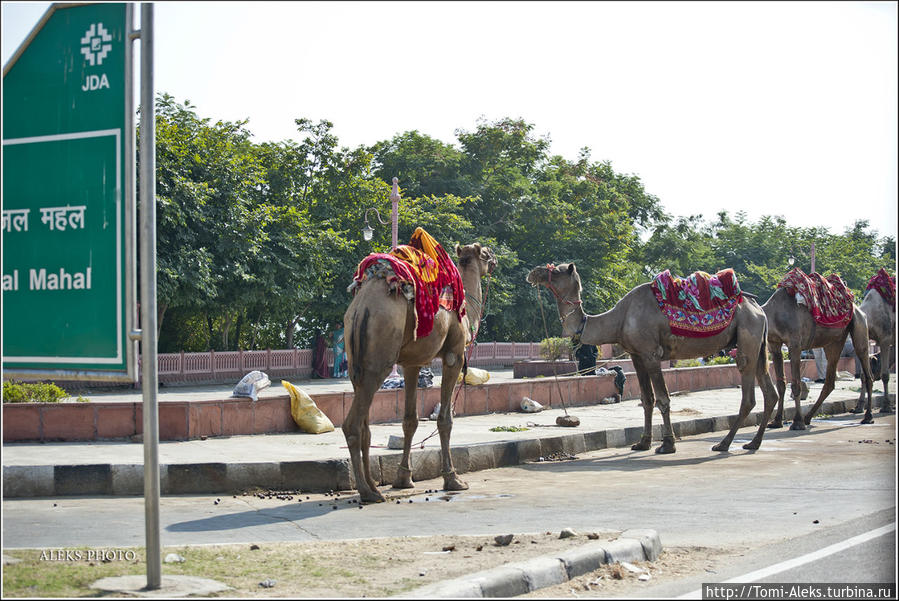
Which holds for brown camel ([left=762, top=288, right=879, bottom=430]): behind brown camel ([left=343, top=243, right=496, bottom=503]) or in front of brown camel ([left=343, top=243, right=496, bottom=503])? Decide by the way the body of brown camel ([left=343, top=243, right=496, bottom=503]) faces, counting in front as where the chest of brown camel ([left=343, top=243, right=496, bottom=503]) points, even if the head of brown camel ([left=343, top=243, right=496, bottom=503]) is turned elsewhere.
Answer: in front

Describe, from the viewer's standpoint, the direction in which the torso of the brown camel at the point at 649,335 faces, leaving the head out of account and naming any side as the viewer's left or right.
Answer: facing to the left of the viewer

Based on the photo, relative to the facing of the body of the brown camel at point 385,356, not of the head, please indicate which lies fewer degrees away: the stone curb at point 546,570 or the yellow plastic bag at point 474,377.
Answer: the yellow plastic bag

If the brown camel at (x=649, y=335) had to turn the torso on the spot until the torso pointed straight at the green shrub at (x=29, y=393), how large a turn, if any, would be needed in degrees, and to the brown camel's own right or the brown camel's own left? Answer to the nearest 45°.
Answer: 0° — it already faces it

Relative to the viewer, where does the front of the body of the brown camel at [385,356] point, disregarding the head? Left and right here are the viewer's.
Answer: facing away from the viewer and to the right of the viewer

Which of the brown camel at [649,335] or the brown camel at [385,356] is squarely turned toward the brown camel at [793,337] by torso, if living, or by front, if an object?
the brown camel at [385,356]

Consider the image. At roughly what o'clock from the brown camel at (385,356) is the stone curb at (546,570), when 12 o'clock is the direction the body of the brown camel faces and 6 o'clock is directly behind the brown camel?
The stone curb is roughly at 4 o'clock from the brown camel.
